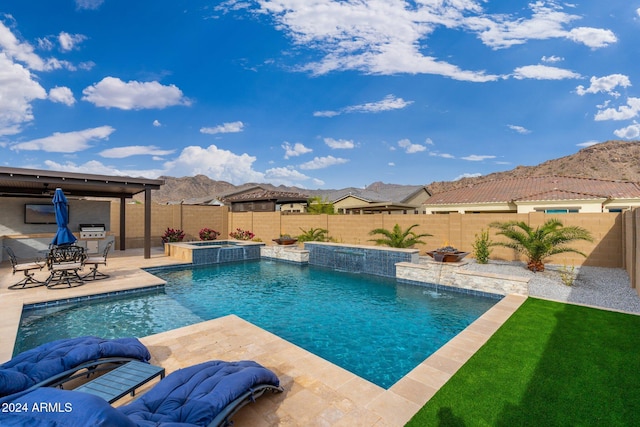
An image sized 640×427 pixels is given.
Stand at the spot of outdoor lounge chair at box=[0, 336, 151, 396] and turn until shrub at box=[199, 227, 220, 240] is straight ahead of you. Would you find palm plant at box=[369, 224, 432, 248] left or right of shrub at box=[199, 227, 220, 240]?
right

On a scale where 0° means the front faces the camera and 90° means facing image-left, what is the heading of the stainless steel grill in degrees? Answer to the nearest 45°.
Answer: approximately 0°

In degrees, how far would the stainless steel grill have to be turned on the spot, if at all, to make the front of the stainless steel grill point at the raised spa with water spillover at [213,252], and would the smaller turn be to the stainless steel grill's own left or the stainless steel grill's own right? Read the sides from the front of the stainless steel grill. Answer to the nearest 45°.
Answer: approximately 45° to the stainless steel grill's own left

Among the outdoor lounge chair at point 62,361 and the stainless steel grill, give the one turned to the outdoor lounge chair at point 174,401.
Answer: the stainless steel grill

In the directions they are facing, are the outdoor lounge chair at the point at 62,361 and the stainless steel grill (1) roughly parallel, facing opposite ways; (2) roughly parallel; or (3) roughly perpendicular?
roughly perpendicular

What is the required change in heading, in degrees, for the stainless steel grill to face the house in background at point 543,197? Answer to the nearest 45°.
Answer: approximately 90° to its left

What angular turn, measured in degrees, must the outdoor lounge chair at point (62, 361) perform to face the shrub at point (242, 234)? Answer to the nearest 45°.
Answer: approximately 45° to its left

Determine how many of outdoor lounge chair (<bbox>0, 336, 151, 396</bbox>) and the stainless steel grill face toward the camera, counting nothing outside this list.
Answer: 1
